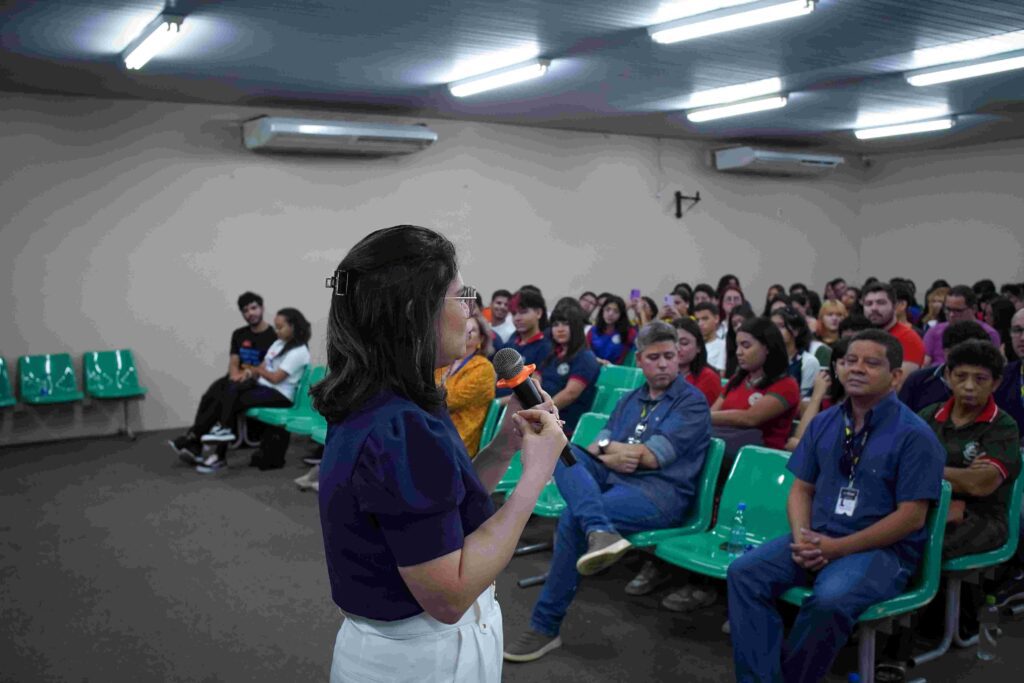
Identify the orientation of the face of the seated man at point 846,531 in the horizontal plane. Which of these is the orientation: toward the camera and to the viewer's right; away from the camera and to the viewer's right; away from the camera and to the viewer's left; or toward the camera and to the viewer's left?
toward the camera and to the viewer's left

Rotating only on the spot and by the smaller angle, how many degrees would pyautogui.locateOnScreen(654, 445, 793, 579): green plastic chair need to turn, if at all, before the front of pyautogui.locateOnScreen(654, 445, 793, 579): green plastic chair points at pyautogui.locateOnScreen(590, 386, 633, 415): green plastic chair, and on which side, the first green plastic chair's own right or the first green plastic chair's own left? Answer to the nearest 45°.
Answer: approximately 90° to the first green plastic chair's own right

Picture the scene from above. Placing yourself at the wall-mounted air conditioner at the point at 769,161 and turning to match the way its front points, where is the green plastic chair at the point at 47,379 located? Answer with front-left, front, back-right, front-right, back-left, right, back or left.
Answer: right

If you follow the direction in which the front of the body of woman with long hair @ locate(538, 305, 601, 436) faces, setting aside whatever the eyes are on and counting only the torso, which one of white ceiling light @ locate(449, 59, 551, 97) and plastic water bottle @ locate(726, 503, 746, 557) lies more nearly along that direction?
the plastic water bottle

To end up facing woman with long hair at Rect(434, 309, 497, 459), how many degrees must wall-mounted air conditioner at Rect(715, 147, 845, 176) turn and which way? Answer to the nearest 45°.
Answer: approximately 45° to its right

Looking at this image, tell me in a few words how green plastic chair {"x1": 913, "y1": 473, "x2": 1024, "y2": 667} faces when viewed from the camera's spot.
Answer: facing to the left of the viewer

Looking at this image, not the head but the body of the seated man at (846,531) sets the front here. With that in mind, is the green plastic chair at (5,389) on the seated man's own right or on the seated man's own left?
on the seated man's own right

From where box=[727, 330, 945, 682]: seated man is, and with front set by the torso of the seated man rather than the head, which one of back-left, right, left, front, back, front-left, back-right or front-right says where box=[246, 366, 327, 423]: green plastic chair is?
right

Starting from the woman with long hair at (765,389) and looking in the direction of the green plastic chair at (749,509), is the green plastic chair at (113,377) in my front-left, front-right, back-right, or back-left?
back-right

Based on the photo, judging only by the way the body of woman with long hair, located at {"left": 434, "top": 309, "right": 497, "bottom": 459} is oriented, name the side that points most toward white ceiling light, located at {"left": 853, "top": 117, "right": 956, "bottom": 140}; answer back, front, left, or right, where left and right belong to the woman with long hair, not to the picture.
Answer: back

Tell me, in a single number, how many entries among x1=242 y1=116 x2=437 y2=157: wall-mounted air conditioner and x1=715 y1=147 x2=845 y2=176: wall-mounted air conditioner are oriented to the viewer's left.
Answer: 0

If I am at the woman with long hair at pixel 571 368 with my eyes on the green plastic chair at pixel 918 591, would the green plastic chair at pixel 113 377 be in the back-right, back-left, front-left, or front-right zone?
back-right
